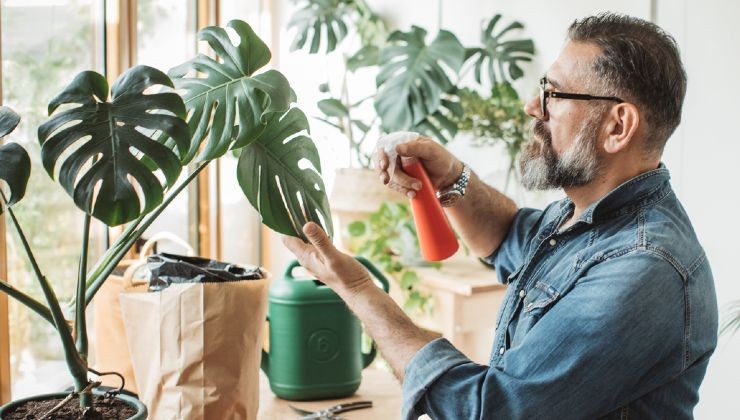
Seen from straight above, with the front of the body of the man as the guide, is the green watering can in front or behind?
in front

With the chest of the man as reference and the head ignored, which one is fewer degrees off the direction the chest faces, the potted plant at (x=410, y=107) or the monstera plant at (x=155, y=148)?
the monstera plant

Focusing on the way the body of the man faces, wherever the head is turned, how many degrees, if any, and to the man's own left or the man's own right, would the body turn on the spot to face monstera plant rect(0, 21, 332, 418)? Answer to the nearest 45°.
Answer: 0° — they already face it

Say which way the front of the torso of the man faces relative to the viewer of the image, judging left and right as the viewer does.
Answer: facing to the left of the viewer

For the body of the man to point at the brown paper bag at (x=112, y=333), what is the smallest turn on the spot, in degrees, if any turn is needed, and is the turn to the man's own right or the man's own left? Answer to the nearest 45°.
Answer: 0° — they already face it

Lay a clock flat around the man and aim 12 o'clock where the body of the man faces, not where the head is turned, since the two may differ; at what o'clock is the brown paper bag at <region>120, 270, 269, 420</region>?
The brown paper bag is roughly at 12 o'clock from the man.

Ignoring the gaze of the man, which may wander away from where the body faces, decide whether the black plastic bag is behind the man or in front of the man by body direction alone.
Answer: in front

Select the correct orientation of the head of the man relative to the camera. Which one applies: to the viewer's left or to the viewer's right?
to the viewer's left
